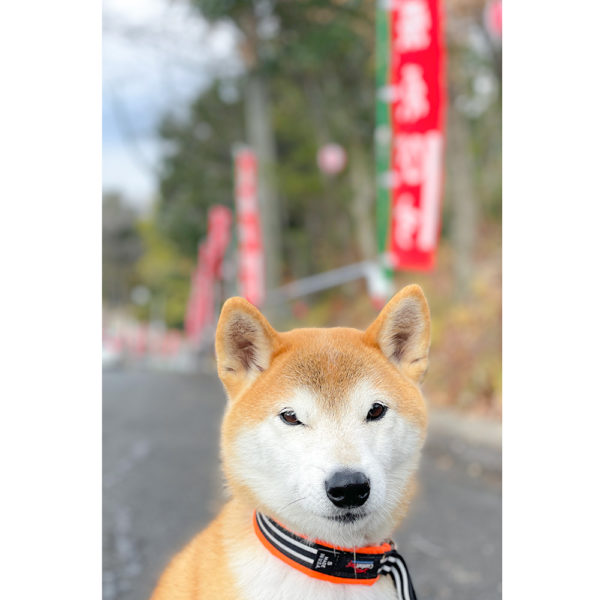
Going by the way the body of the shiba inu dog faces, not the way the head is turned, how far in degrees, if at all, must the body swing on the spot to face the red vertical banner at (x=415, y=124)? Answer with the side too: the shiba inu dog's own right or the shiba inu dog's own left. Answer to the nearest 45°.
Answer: approximately 135° to the shiba inu dog's own left

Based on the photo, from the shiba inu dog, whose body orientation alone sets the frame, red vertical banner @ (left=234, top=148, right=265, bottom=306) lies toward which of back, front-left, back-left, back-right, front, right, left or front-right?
back-left

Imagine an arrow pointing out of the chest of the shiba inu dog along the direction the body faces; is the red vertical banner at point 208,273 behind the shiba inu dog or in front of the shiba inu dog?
behind

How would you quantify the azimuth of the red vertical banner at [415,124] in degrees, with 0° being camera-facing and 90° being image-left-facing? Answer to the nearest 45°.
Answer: approximately 0°

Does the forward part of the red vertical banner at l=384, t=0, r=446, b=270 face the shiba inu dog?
yes

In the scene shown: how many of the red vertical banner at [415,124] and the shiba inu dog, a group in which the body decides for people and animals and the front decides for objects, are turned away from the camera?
0

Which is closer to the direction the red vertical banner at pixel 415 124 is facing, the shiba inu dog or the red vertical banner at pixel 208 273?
the shiba inu dog

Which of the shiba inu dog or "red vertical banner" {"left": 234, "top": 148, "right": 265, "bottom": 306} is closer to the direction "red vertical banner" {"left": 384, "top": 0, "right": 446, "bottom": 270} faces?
the shiba inu dog
